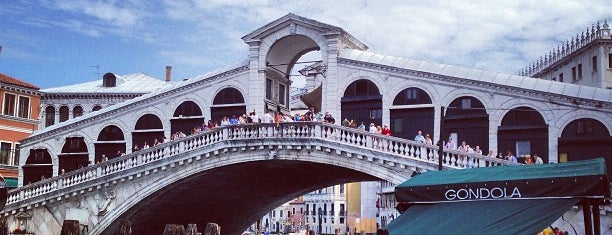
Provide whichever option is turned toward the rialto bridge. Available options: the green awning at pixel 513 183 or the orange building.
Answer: the orange building

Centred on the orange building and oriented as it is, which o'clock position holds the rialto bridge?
The rialto bridge is roughly at 12 o'clock from the orange building.

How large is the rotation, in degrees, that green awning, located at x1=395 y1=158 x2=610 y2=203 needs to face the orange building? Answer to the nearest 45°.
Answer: approximately 135° to its right

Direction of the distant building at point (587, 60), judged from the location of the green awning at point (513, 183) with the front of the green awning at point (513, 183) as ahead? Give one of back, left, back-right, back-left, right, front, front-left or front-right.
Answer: back

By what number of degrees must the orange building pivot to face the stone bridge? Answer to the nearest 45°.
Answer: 0° — it already faces it

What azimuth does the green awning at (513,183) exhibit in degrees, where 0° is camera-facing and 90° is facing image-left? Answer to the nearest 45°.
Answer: approximately 0°

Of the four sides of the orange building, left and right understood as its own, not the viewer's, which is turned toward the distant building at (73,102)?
left

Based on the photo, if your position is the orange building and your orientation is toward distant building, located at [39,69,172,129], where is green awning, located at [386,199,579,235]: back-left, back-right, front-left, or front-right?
back-right

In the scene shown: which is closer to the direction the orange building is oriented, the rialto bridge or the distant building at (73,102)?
the rialto bridge

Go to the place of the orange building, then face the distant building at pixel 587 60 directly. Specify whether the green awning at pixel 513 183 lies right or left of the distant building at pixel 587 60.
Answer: right

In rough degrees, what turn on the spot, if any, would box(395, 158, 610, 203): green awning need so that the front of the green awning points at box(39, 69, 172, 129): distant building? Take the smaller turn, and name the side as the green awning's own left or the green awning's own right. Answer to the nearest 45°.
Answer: approximately 135° to the green awning's own right

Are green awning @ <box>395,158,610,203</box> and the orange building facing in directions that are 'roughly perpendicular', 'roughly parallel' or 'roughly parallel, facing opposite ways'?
roughly perpendicular

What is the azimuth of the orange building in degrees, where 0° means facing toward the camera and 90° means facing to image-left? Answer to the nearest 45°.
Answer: approximately 315°
